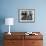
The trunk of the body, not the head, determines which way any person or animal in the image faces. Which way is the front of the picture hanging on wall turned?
toward the camera
